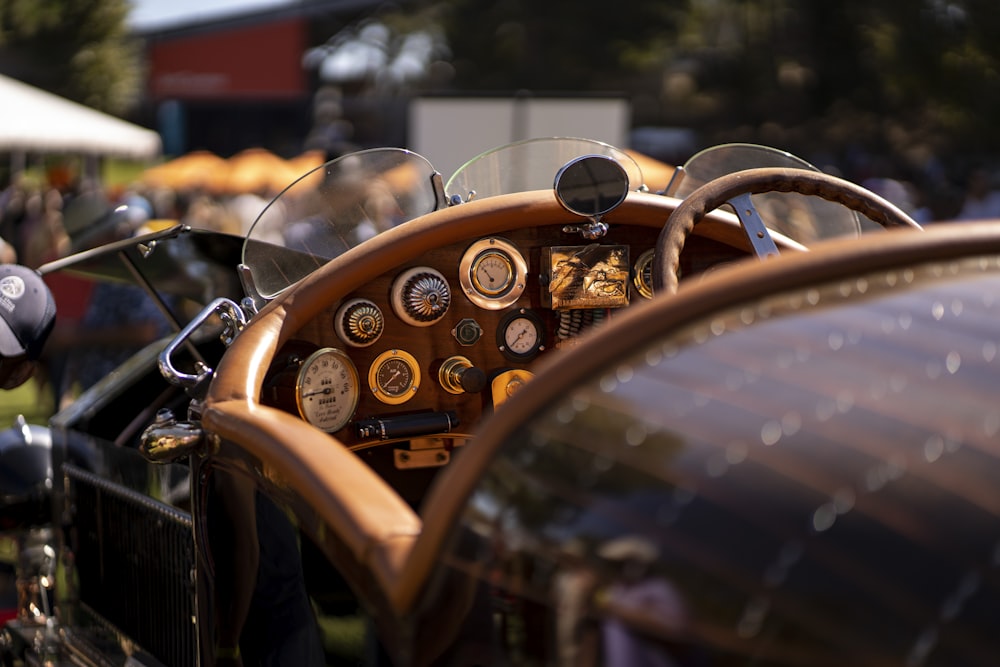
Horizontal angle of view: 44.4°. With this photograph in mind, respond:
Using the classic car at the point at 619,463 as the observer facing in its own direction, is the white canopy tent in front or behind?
in front

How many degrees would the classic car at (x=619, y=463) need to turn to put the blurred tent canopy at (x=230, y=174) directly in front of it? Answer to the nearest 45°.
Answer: approximately 45° to its right

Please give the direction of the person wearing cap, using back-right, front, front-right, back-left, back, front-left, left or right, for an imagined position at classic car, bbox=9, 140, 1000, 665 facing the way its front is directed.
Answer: front

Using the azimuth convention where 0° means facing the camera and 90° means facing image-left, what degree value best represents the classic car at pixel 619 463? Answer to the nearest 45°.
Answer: approximately 135°

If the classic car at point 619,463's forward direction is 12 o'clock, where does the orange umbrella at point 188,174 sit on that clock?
The orange umbrella is roughly at 1 o'clock from the classic car.
